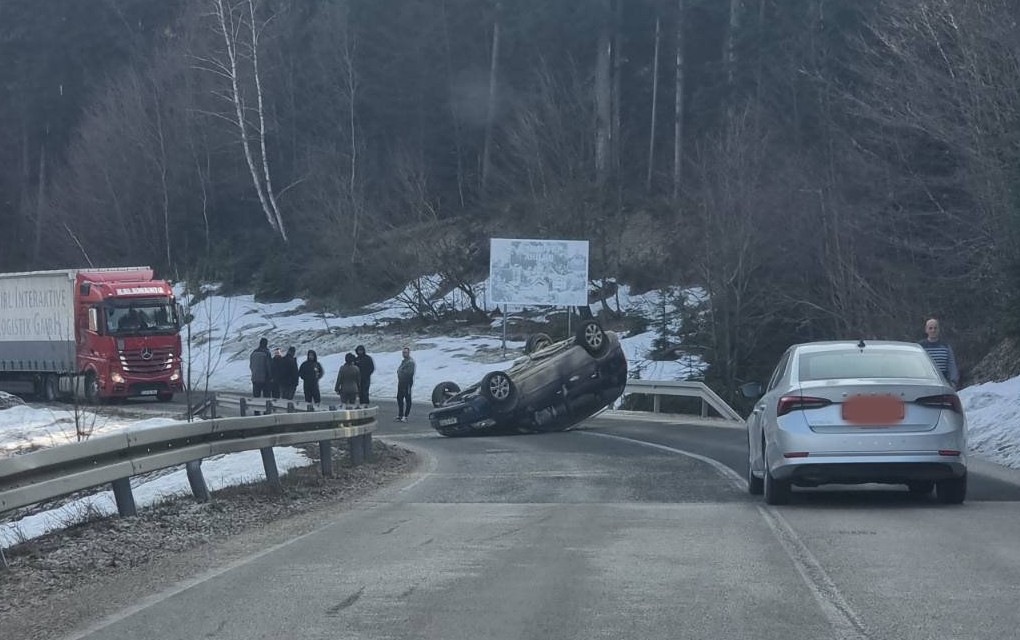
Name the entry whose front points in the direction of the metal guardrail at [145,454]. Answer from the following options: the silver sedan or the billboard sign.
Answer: the billboard sign

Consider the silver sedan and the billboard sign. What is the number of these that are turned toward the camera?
1

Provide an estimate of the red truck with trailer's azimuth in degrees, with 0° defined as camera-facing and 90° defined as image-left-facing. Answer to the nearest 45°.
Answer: approximately 315°

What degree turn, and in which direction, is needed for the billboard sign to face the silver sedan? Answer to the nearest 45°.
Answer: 0° — it already faces it

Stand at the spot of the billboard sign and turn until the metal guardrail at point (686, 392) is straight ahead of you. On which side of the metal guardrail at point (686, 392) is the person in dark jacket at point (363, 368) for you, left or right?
right

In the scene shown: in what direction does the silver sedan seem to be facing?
away from the camera

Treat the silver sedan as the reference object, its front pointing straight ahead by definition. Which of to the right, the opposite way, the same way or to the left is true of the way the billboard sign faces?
the opposite way

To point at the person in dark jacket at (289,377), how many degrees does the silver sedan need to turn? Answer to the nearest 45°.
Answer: approximately 45° to its left

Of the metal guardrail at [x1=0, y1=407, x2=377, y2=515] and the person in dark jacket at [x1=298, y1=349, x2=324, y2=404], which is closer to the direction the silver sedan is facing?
the person in dark jacket

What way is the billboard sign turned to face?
toward the camera

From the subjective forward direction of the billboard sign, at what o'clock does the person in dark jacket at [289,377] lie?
The person in dark jacket is roughly at 1 o'clock from the billboard sign.

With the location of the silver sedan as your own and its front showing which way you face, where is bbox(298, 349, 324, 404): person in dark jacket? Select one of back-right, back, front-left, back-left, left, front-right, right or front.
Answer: front-left
